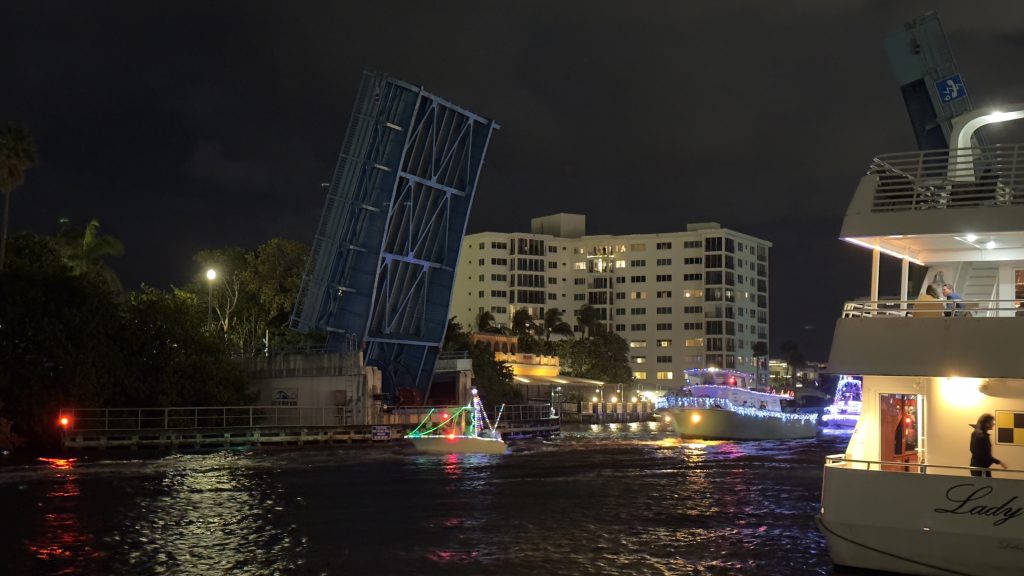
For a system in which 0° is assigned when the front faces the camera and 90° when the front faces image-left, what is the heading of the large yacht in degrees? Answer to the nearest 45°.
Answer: approximately 180°
